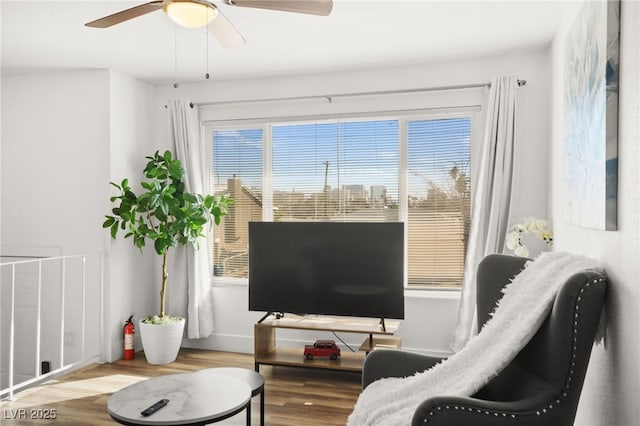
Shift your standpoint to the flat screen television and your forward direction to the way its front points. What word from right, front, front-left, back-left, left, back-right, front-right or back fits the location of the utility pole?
back

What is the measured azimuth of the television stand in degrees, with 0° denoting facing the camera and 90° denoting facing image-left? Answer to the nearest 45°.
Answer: approximately 0°

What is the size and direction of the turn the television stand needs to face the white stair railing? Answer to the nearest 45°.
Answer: approximately 90° to its right

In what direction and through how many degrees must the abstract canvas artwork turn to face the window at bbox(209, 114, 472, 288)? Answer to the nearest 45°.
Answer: approximately 90° to its right

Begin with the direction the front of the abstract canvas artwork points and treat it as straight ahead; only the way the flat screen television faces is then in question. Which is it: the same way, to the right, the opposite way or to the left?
to the left

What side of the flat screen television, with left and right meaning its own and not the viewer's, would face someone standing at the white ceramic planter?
right

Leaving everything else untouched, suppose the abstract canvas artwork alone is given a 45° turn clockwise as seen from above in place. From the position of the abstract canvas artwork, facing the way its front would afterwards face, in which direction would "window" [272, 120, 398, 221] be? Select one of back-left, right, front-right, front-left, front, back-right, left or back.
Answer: front-right

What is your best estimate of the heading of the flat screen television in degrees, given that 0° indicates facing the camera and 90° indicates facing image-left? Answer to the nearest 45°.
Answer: approximately 0°

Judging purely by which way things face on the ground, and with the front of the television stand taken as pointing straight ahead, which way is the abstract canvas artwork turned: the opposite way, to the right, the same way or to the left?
to the right
